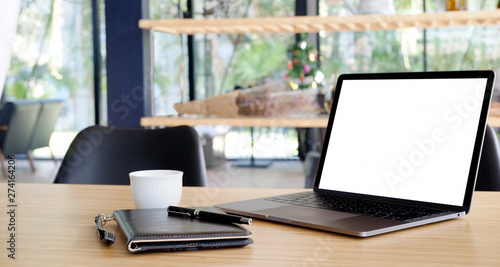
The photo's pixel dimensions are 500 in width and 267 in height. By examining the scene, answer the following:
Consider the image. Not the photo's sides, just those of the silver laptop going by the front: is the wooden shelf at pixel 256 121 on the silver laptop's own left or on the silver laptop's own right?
on the silver laptop's own right

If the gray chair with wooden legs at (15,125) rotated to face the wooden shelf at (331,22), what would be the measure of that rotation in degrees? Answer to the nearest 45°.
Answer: approximately 135° to its left

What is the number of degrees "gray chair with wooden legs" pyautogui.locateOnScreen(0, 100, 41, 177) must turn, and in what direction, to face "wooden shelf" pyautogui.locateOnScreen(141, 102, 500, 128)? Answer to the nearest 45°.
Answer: approximately 135° to its left

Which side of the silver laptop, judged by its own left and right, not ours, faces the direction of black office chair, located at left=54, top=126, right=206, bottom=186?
right

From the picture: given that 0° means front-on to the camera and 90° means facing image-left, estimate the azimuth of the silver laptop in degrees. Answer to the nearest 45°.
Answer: approximately 45°
